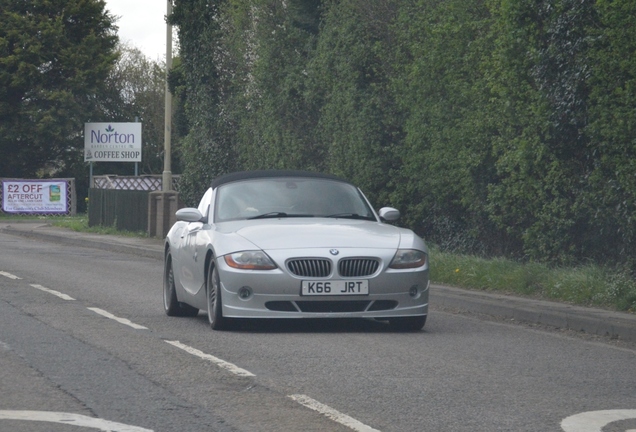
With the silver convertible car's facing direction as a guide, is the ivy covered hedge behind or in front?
behind

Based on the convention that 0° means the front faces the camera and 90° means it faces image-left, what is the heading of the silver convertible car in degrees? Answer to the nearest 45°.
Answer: approximately 0°
